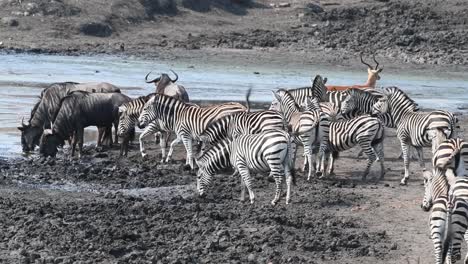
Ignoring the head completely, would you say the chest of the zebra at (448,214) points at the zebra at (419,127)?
yes

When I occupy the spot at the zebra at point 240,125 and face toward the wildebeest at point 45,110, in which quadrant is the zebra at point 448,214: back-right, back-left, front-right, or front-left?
back-left

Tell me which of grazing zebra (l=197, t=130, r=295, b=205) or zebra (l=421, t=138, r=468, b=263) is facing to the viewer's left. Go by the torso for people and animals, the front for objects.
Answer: the grazing zebra

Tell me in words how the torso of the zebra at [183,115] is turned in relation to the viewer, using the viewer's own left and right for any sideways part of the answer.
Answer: facing to the left of the viewer

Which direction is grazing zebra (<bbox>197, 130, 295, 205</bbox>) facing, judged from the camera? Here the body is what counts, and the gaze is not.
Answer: to the viewer's left

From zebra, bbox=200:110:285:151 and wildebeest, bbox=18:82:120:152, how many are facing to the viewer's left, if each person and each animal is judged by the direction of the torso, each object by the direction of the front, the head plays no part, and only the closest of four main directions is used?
2

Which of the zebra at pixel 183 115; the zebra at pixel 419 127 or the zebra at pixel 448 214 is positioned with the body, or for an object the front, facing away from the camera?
the zebra at pixel 448 214

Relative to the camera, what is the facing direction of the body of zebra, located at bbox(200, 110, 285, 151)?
to the viewer's left

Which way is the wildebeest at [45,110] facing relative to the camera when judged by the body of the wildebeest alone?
to the viewer's left

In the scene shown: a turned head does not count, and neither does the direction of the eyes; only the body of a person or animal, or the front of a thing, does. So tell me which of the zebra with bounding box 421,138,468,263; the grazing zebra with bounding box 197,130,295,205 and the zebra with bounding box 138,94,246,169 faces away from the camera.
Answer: the zebra with bounding box 421,138,468,263

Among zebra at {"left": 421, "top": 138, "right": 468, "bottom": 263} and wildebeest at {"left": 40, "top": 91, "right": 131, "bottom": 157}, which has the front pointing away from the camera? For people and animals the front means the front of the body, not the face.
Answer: the zebra

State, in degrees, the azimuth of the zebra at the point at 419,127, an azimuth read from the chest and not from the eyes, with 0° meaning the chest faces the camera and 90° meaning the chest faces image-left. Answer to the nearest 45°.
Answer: approximately 45°

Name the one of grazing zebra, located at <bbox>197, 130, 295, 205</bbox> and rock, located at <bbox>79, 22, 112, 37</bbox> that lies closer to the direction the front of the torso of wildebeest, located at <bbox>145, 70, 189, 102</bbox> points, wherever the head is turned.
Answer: the grazing zebra

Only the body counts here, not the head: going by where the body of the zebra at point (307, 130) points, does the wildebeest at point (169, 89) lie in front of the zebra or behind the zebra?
in front
